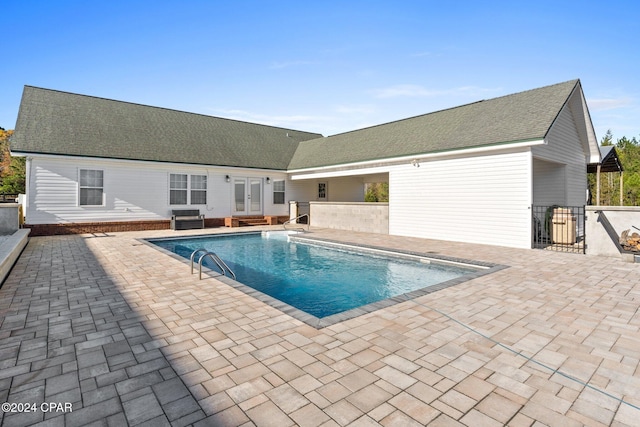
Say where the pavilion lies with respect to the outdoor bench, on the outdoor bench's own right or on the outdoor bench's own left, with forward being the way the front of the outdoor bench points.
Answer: on the outdoor bench's own left

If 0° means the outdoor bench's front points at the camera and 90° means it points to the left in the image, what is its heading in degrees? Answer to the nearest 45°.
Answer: approximately 0°

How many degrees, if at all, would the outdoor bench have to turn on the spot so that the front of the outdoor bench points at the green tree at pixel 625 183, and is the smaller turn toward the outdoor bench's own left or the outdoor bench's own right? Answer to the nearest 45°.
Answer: approximately 90° to the outdoor bench's own left

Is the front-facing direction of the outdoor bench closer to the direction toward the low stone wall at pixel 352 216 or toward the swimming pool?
the swimming pool

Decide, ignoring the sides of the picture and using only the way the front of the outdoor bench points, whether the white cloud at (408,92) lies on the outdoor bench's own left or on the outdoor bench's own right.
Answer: on the outdoor bench's own left

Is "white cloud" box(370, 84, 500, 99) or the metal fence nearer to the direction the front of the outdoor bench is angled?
the metal fence

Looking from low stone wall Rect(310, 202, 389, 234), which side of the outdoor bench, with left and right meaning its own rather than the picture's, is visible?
left
